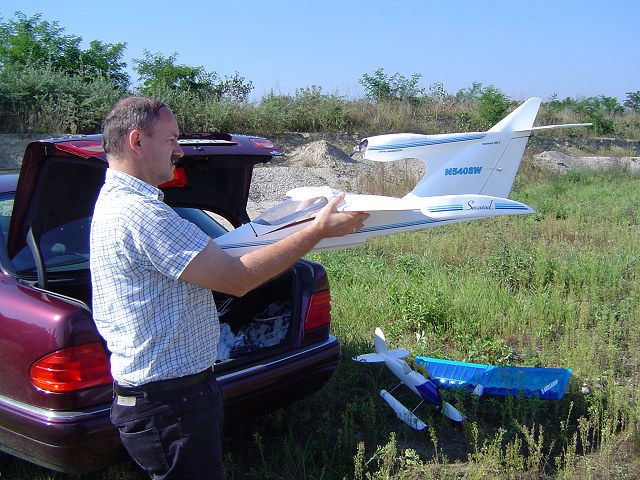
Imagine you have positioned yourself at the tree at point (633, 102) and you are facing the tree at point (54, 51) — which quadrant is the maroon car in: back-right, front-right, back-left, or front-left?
front-left

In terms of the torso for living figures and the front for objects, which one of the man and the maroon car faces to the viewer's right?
the man

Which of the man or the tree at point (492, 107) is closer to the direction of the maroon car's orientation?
the tree

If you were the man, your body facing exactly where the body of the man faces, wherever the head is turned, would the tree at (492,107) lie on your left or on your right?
on your left

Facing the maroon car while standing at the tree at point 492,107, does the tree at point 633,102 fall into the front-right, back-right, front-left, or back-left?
back-left

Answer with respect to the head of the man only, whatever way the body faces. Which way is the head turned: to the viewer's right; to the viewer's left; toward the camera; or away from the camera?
to the viewer's right

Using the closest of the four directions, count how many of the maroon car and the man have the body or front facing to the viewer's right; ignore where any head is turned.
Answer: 1

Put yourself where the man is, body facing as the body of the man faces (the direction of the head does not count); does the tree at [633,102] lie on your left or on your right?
on your left

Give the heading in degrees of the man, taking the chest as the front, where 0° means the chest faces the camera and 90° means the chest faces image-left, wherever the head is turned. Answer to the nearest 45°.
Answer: approximately 270°

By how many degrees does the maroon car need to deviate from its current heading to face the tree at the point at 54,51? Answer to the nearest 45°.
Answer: approximately 45° to its right

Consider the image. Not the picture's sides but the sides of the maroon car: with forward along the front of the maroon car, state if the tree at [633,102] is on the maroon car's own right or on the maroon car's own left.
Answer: on the maroon car's own right

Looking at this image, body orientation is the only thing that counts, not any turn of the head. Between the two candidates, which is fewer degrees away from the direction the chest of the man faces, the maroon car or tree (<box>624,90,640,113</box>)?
the tree

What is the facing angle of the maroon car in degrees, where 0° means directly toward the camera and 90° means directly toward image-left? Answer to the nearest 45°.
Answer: approximately 135°
